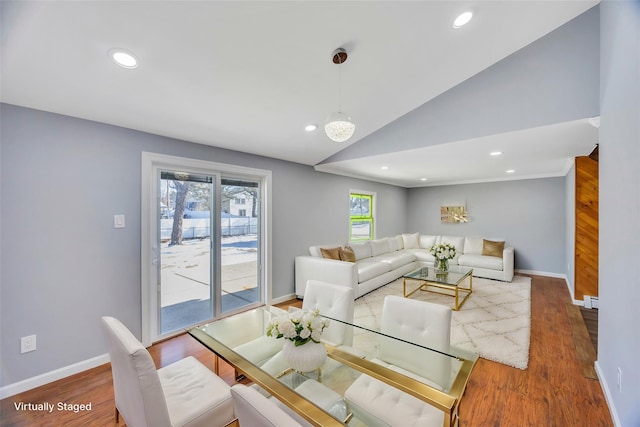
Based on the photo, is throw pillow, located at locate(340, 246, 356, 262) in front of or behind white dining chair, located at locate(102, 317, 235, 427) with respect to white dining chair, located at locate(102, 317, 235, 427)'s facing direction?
in front

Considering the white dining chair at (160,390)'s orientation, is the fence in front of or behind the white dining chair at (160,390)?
in front

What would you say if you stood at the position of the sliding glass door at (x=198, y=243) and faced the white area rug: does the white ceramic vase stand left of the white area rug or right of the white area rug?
right

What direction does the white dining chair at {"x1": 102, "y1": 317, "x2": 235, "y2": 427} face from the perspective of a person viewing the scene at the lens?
facing away from the viewer and to the right of the viewer

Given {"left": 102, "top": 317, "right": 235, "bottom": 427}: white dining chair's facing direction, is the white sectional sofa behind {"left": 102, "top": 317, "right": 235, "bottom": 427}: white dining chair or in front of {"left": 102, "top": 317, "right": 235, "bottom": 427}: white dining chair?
in front
